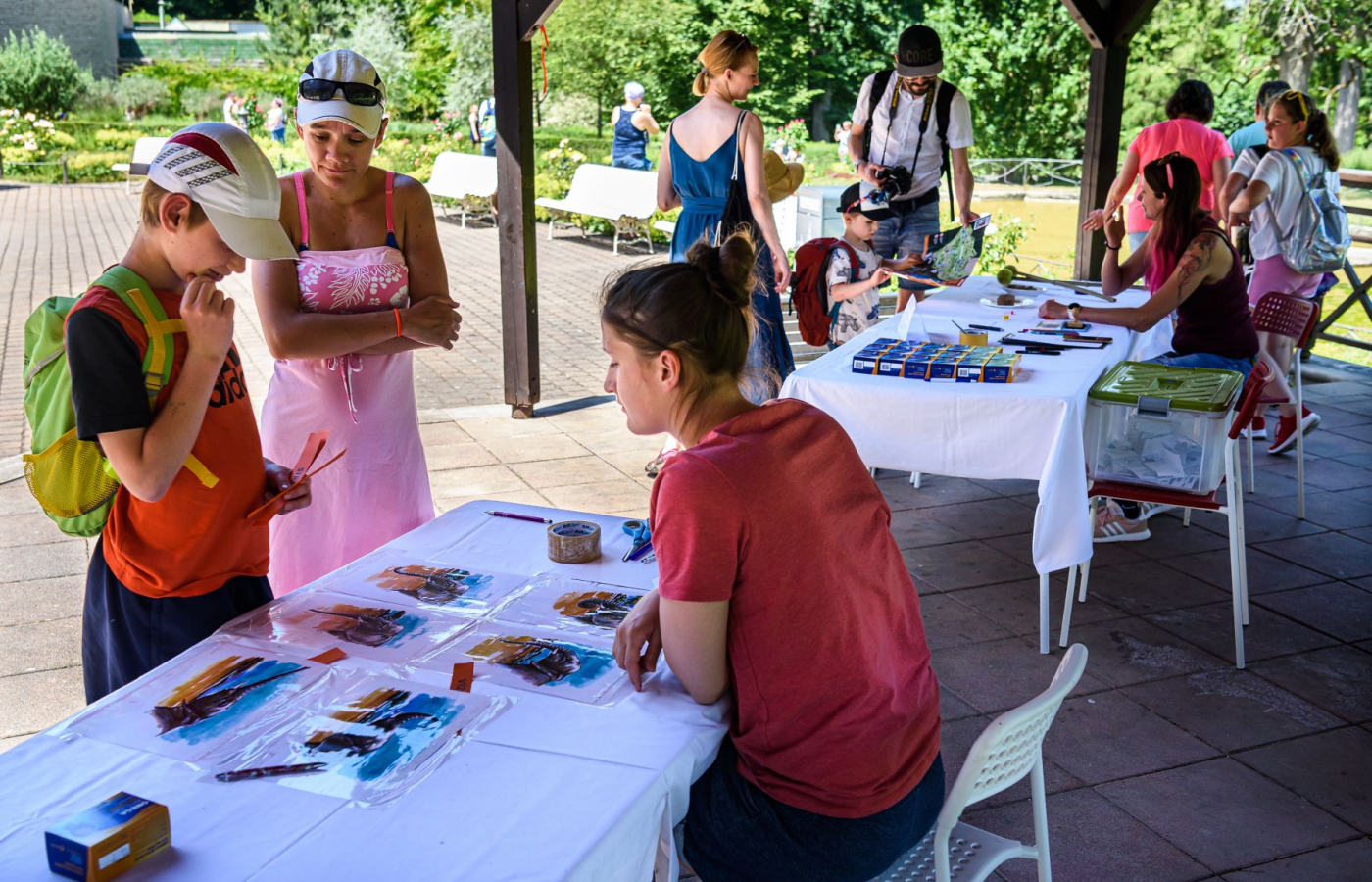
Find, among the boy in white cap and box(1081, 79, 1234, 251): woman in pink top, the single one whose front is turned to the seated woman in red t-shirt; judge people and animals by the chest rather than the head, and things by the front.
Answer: the boy in white cap

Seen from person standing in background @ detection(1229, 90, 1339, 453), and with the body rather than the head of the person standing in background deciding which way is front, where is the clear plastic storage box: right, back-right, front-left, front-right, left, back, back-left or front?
left

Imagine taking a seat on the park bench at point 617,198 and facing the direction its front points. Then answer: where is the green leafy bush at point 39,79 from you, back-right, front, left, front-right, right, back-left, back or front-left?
right

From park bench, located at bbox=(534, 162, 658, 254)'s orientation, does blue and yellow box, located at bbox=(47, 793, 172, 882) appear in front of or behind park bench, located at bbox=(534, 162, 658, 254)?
in front

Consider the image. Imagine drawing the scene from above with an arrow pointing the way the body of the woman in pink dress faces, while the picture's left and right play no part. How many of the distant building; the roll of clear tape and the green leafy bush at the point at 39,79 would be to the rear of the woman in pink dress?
2

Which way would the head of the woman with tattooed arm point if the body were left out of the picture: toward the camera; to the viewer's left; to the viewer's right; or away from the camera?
to the viewer's left

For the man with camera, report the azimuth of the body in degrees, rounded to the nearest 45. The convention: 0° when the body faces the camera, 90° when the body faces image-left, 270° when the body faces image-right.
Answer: approximately 0°

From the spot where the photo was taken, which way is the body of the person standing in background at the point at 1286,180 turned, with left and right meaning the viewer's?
facing to the left of the viewer

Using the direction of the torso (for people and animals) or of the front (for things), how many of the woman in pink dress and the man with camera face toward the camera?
2

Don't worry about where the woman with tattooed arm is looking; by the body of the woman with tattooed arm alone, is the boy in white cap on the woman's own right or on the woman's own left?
on the woman's own left

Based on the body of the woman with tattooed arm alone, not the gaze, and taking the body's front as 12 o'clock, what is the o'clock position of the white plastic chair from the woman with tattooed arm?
The white plastic chair is roughly at 9 o'clock from the woman with tattooed arm.

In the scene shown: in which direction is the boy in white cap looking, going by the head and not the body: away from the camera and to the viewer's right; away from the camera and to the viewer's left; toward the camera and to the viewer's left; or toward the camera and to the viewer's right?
toward the camera and to the viewer's right

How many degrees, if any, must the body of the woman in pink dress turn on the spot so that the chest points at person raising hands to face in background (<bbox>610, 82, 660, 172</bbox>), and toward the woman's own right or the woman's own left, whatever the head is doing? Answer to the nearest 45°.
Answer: approximately 180°
